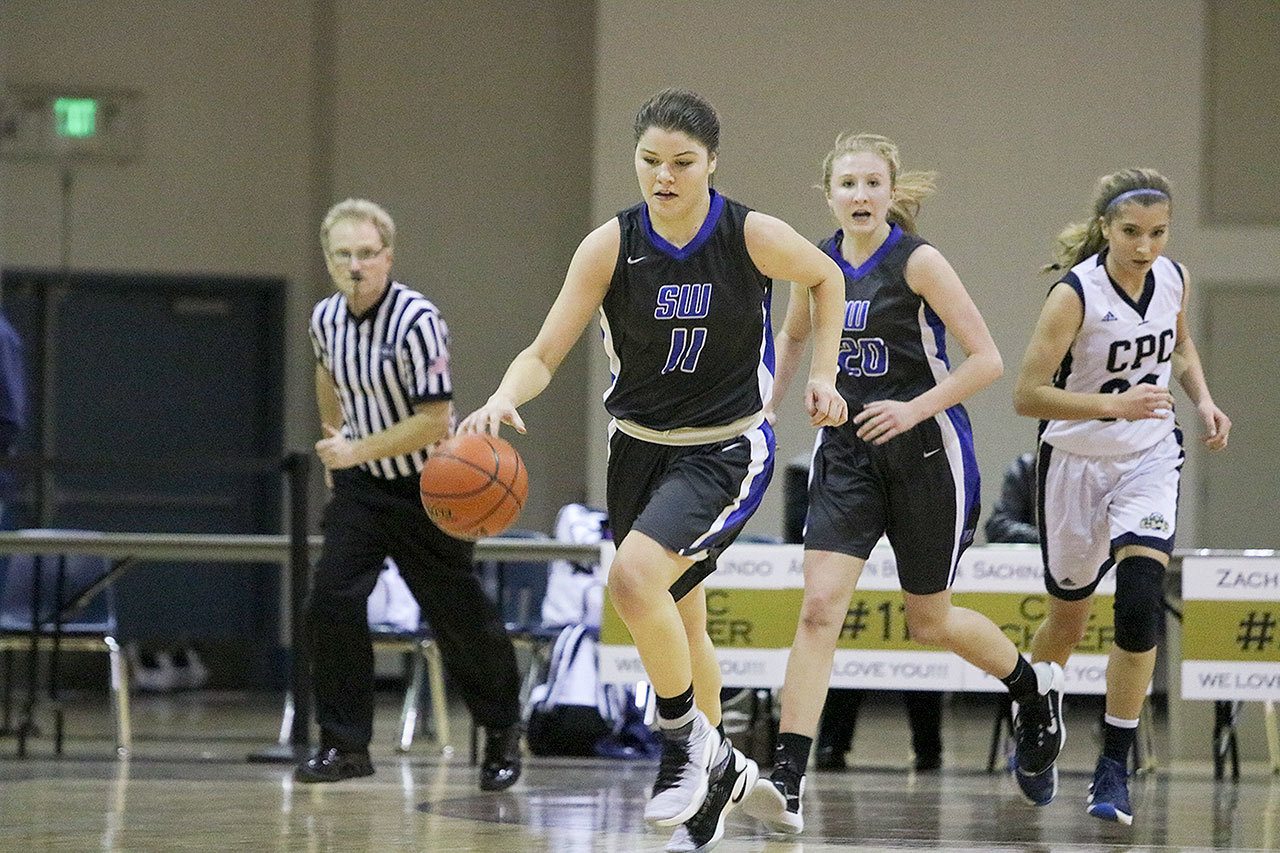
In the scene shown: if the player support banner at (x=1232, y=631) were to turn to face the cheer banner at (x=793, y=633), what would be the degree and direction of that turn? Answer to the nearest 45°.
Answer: approximately 90° to its right

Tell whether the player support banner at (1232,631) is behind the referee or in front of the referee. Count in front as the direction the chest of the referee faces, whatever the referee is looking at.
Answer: behind

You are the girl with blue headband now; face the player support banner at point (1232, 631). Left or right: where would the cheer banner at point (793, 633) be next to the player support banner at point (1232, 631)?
left

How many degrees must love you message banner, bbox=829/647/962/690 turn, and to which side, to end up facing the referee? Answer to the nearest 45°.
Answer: approximately 45° to its right

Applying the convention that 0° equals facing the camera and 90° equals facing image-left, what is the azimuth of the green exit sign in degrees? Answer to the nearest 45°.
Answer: approximately 0°

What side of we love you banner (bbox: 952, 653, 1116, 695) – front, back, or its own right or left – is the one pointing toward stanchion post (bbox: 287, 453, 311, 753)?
right

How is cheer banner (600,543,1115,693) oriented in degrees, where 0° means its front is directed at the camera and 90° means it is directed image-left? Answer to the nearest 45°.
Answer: approximately 0°

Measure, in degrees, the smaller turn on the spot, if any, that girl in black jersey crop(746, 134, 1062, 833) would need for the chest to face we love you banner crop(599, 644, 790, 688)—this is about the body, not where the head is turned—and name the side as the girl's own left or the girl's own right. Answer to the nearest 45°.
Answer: approximately 135° to the girl's own right
